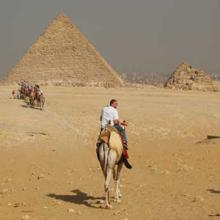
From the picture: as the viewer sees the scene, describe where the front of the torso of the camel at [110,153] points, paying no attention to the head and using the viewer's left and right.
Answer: facing away from the viewer and to the right of the viewer

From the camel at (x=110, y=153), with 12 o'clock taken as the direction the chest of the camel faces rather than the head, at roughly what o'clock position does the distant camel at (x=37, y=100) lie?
The distant camel is roughly at 10 o'clock from the camel.
